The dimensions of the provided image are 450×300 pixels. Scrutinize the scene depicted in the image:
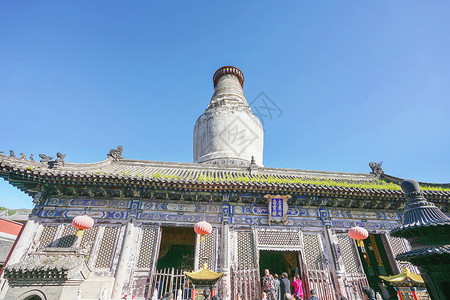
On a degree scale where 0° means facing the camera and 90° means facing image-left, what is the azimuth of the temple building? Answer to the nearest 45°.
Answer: approximately 0°
